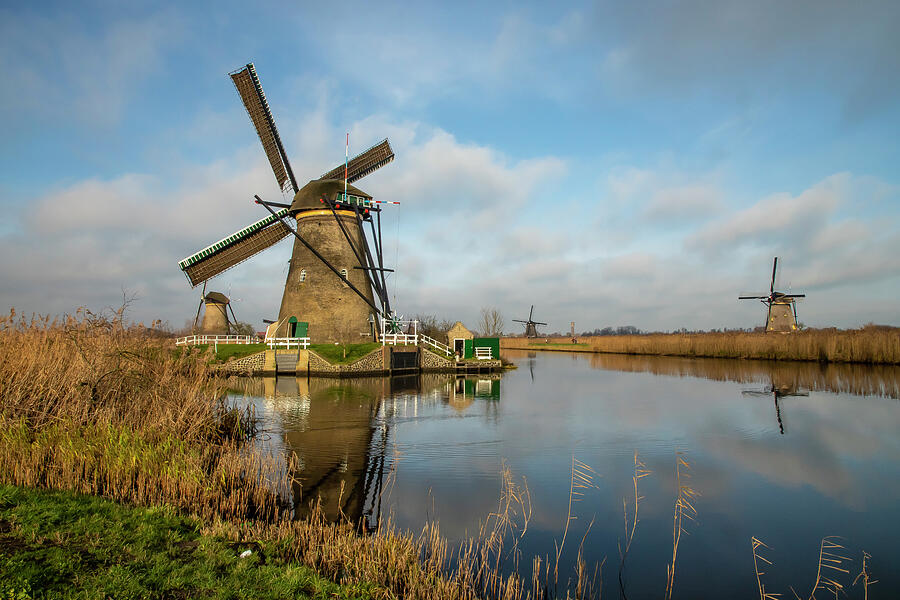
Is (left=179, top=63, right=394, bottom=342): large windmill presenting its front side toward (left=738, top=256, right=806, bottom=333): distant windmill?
no

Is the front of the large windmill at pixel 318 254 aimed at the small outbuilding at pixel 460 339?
no

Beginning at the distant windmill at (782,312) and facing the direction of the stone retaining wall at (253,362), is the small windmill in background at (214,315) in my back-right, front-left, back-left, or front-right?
front-right

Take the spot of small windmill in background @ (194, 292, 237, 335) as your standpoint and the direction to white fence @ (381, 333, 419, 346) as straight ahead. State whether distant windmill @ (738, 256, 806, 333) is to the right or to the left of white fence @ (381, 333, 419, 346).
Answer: left
